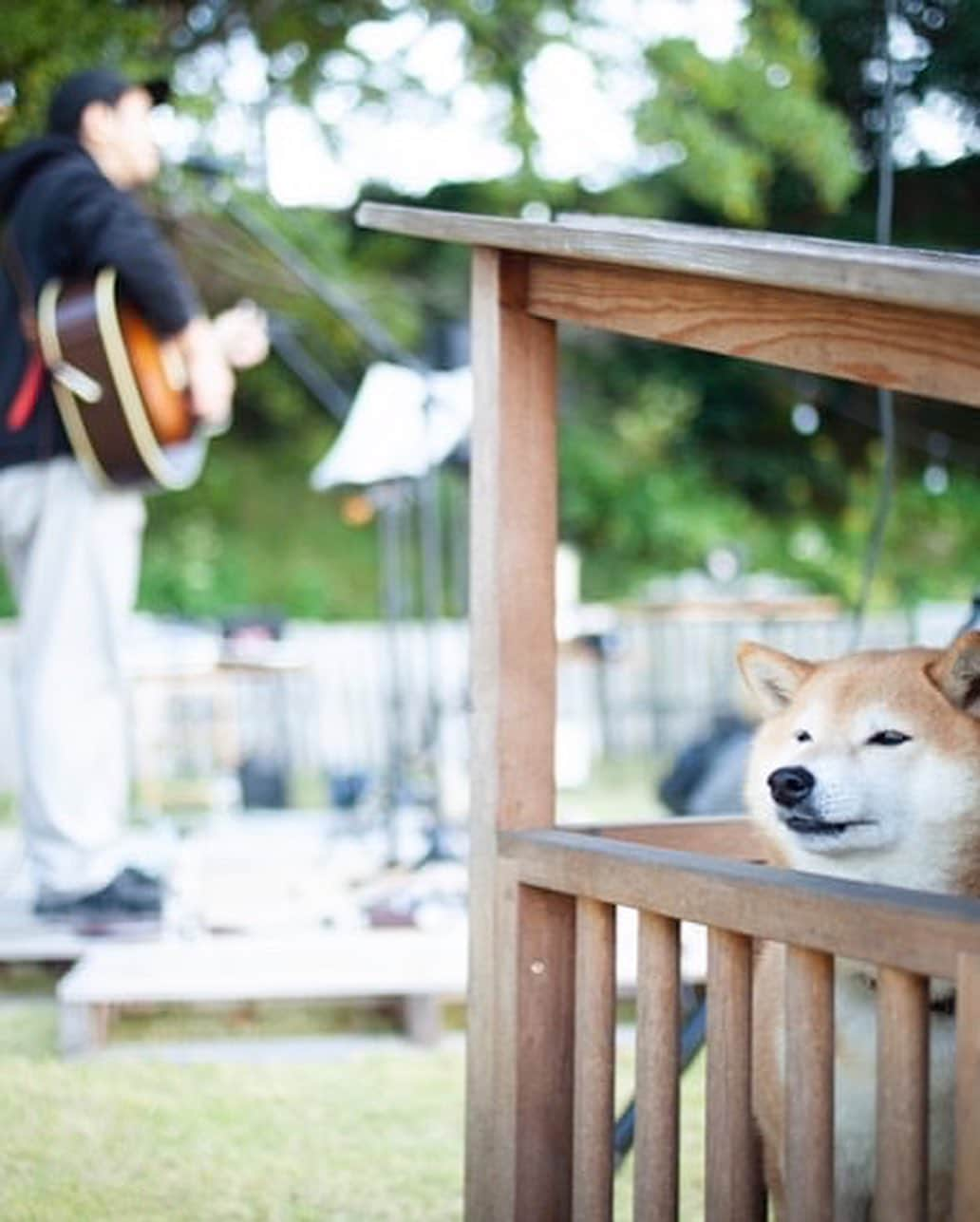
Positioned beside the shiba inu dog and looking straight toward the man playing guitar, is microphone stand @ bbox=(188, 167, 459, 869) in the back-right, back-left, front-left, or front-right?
front-right

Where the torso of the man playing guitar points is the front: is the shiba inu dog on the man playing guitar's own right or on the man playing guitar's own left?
on the man playing guitar's own right

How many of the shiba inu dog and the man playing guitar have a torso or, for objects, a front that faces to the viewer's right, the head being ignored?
1

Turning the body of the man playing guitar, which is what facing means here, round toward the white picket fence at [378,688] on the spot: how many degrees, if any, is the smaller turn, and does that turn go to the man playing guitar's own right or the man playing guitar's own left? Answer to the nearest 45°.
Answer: approximately 90° to the man playing guitar's own left

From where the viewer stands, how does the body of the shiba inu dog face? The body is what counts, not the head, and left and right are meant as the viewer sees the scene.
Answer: facing the viewer and to the left of the viewer

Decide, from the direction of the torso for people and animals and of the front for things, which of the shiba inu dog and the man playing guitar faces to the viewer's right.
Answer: the man playing guitar

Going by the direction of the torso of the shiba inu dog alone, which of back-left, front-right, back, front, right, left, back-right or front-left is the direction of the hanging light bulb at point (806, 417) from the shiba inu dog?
back-right

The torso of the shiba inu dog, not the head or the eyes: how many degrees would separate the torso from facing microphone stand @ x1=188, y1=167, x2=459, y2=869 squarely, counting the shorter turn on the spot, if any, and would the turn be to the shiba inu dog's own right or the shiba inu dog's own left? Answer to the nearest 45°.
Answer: approximately 135° to the shiba inu dog's own right

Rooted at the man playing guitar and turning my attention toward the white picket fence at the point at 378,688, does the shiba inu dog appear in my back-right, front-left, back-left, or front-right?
back-right

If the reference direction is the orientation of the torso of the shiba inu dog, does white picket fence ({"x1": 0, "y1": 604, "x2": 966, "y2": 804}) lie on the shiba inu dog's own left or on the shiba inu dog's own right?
on the shiba inu dog's own right

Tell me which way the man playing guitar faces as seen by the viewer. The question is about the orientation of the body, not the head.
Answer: to the viewer's right

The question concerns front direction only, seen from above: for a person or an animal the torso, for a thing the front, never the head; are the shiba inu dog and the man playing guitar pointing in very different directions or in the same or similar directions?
very different directions

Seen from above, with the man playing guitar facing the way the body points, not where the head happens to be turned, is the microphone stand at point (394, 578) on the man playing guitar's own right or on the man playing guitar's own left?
on the man playing guitar's own left

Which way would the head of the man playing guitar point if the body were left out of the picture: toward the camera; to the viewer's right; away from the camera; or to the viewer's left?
to the viewer's right

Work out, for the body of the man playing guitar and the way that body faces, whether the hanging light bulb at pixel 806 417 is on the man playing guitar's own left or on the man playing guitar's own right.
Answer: on the man playing guitar's own left
